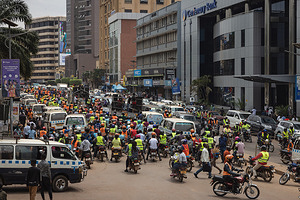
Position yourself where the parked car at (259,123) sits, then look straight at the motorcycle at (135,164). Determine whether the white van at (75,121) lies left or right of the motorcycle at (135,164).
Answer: right

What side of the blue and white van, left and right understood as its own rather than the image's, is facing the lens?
right

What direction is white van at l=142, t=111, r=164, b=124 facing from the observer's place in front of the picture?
facing the viewer and to the right of the viewer

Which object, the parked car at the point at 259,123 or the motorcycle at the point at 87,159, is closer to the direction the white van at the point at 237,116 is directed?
the motorcycle

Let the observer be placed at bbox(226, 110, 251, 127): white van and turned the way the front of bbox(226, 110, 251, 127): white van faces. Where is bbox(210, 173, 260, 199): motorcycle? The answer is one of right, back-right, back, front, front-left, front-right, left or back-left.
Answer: front-left

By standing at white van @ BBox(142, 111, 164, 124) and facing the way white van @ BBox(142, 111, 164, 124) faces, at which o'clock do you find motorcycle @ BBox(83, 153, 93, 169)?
The motorcycle is roughly at 2 o'clock from the white van.

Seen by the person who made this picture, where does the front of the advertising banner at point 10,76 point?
facing the viewer

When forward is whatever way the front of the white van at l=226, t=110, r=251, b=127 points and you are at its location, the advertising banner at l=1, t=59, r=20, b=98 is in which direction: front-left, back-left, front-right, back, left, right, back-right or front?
front
